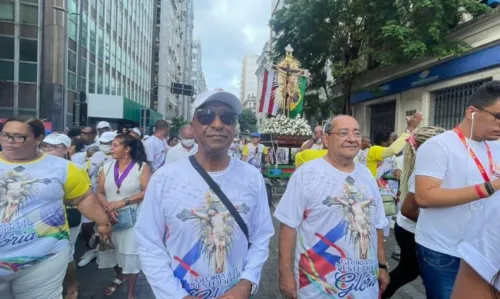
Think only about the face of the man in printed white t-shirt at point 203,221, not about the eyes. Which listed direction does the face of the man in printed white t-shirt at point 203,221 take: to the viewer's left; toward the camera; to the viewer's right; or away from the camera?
toward the camera

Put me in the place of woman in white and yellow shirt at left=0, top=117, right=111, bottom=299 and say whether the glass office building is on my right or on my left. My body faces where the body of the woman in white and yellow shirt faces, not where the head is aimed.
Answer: on my right

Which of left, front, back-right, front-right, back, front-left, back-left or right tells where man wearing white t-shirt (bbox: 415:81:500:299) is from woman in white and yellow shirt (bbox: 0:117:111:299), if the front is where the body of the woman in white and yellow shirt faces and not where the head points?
left

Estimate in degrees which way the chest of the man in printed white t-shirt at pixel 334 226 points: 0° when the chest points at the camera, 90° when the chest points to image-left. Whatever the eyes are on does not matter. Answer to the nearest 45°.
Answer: approximately 315°

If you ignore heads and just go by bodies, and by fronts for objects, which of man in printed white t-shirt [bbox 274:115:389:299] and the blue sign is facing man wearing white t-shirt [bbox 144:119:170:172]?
the blue sign

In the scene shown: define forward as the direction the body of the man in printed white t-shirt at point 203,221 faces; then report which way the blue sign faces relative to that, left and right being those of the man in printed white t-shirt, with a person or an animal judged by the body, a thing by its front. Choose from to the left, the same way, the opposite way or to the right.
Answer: to the right

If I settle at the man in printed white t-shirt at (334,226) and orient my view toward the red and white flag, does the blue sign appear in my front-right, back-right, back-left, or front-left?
front-right

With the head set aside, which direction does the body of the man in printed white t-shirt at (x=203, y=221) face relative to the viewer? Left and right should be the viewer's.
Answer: facing the viewer

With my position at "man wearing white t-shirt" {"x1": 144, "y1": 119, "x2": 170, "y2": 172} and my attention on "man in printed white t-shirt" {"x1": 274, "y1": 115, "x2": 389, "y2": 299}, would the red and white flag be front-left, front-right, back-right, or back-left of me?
back-left

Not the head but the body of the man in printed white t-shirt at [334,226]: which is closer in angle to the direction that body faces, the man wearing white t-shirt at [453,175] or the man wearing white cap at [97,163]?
the man wearing white t-shirt

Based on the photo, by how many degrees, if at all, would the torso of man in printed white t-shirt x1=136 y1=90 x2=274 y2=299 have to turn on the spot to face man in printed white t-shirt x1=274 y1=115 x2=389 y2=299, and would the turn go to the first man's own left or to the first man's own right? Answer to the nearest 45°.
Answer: approximately 90° to the first man's own left

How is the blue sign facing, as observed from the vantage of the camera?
facing the viewer and to the left of the viewer

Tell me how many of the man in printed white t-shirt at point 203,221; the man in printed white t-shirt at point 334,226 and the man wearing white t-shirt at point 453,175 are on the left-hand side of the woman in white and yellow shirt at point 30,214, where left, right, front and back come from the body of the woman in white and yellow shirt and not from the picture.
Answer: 3
